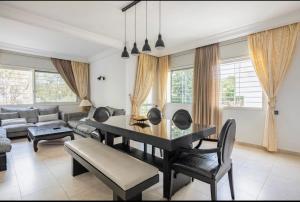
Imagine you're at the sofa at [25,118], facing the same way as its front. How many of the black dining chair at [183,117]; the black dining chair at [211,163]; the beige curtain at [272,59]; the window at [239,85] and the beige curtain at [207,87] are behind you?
0

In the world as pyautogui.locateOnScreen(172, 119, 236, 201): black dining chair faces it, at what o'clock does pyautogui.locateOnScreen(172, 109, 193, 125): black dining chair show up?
pyautogui.locateOnScreen(172, 109, 193, 125): black dining chair is roughly at 1 o'clock from pyautogui.locateOnScreen(172, 119, 236, 201): black dining chair.

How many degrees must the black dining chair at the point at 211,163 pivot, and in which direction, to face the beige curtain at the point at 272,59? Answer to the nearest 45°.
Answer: approximately 90° to its right

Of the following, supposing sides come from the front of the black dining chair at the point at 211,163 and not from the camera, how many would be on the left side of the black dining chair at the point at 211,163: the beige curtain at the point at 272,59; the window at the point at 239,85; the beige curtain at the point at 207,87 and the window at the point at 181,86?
0

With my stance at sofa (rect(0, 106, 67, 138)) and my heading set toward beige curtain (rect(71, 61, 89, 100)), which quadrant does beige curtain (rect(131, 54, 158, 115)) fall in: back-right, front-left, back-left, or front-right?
front-right

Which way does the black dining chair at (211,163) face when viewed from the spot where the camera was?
facing away from the viewer and to the left of the viewer

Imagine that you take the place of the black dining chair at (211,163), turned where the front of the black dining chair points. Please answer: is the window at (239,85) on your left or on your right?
on your right

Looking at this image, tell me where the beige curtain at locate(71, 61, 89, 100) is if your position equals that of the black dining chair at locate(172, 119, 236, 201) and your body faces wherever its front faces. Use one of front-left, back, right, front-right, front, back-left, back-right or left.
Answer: front

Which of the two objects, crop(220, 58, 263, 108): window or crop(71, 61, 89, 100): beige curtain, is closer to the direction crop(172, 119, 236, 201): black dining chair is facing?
the beige curtain

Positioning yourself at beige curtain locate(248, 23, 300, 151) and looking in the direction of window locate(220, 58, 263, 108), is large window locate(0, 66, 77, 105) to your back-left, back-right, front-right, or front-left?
front-left

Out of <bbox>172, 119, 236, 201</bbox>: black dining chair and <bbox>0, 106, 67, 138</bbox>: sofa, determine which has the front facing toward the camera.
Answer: the sofa

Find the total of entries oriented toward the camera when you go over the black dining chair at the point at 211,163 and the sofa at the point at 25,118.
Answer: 1

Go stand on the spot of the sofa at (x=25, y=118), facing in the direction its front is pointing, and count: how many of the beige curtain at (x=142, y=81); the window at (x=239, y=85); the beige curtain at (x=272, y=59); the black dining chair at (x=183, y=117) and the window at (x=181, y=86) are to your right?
0

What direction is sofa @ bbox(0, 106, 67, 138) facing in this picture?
toward the camera

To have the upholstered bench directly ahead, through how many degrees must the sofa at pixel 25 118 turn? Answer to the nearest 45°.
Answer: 0° — it already faces it

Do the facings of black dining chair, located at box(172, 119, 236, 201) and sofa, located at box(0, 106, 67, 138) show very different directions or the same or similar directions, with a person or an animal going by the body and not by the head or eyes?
very different directions

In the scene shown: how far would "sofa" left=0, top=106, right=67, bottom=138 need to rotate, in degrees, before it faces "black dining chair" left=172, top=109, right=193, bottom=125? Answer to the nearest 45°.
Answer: approximately 45° to its left
